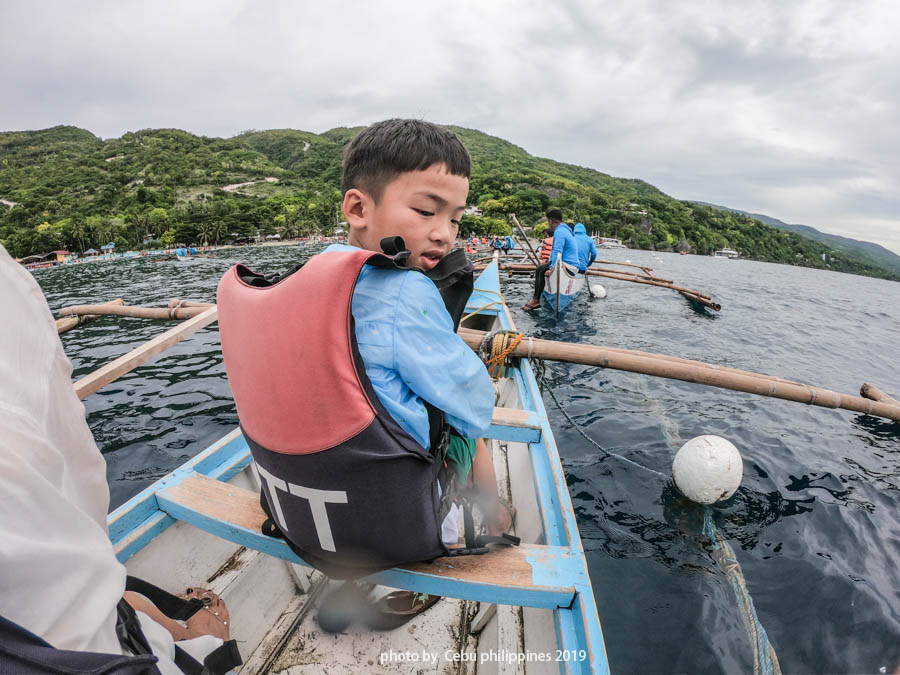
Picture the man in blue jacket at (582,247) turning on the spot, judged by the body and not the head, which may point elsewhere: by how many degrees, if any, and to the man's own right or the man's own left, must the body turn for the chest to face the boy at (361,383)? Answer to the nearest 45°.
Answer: approximately 180°

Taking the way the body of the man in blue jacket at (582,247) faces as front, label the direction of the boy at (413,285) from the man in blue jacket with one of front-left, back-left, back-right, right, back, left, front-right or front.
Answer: back

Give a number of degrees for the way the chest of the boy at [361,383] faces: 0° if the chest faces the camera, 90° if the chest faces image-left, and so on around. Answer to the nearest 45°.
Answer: approximately 225°

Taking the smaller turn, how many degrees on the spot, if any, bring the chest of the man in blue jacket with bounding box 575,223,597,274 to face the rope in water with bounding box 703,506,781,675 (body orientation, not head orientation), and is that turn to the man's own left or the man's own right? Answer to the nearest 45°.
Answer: approximately 180°

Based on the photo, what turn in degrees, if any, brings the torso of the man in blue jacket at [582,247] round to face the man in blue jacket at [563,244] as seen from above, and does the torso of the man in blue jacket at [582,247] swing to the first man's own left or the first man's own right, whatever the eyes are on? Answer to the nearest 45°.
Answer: approximately 135° to the first man's own left

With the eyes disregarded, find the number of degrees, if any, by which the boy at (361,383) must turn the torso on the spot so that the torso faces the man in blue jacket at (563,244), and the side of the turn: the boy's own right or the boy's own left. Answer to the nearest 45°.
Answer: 0° — they already face them

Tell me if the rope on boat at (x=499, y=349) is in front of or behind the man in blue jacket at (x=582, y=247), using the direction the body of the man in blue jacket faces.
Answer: behind

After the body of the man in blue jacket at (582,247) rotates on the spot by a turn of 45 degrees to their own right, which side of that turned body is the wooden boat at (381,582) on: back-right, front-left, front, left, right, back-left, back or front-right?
back-right

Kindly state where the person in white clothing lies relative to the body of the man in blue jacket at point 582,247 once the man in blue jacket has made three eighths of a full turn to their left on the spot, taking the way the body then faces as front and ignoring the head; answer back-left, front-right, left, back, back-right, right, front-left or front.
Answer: front-left

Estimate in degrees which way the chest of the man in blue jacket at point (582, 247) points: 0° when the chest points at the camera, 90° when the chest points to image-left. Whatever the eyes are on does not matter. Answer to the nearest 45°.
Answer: approximately 180°

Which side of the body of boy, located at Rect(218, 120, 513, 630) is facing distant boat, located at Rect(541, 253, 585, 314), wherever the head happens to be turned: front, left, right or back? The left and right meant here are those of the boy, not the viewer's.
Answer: front

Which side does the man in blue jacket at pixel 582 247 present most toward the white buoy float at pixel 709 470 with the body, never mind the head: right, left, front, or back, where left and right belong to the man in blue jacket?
back

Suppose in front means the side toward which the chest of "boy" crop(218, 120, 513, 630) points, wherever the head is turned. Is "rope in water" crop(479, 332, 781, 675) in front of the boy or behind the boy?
in front
